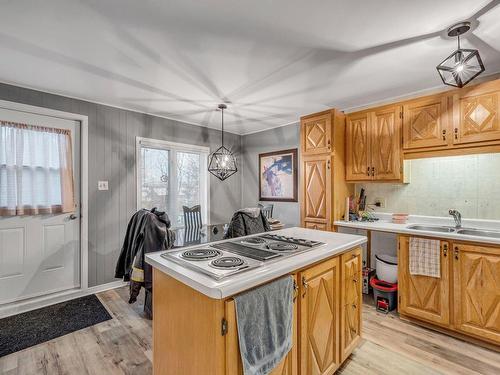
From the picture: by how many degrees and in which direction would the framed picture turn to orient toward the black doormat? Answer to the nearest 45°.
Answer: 0° — it already faces it

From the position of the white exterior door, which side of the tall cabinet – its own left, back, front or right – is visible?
front

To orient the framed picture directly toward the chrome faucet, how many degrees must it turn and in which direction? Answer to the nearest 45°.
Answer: approximately 90° to its left

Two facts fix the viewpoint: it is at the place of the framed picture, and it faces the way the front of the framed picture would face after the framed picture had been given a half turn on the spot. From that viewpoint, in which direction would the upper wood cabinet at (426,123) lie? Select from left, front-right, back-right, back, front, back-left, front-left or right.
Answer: right

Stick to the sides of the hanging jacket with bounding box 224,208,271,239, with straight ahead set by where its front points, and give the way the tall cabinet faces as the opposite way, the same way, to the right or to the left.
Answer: to the left

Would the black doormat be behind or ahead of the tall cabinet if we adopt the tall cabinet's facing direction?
ahead

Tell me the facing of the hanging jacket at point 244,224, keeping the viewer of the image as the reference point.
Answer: facing away from the viewer and to the left of the viewer

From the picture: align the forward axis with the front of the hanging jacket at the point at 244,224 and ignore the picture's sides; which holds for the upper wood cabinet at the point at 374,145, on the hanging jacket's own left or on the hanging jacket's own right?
on the hanging jacket's own right

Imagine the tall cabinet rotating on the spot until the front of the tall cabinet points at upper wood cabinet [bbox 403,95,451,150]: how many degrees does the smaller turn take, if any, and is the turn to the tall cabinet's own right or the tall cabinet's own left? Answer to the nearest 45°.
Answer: approximately 135° to the tall cabinet's own left

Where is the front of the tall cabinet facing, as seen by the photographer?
facing the viewer and to the left of the viewer

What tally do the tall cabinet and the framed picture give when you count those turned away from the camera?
0

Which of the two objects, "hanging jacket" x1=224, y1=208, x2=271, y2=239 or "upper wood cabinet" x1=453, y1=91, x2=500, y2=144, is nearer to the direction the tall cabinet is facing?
the hanging jacket
